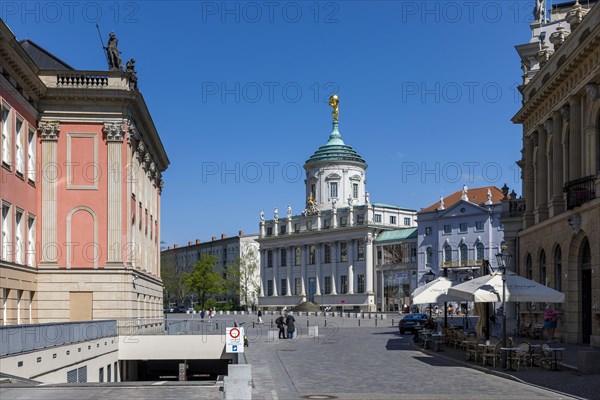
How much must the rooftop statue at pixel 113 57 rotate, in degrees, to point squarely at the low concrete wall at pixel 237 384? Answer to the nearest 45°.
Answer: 0° — it already faces it

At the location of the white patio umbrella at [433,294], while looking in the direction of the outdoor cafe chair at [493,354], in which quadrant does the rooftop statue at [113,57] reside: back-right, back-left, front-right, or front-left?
back-right

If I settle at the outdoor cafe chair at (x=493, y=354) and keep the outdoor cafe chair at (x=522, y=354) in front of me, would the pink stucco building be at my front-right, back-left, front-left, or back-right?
back-left
